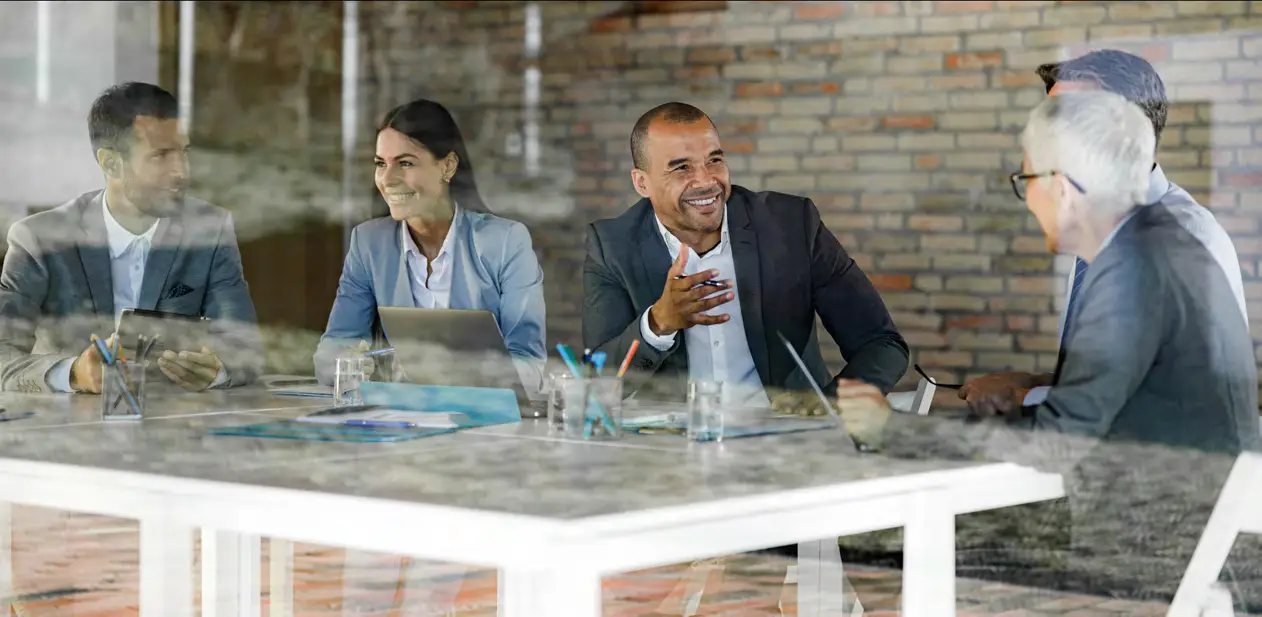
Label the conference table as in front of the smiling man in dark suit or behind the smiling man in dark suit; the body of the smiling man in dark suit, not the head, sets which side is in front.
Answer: in front

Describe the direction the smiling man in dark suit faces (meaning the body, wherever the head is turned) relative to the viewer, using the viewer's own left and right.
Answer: facing the viewer

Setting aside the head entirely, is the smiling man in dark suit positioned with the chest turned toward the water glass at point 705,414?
yes

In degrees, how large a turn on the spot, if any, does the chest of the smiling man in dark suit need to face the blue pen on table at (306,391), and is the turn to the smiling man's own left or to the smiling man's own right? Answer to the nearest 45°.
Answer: approximately 45° to the smiling man's own right

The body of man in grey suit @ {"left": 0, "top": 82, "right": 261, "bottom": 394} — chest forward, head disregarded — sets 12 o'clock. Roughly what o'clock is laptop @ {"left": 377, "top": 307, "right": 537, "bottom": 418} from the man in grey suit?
The laptop is roughly at 11 o'clock from the man in grey suit.

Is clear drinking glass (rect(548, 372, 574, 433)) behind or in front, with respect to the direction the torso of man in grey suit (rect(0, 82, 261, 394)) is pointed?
in front

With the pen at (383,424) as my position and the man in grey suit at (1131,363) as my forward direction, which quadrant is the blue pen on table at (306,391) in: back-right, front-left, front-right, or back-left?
back-left

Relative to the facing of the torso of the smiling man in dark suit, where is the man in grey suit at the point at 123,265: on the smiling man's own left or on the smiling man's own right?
on the smiling man's own right

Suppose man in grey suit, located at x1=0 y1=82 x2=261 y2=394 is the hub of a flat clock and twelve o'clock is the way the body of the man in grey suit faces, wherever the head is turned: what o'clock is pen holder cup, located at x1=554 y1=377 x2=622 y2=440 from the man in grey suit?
The pen holder cup is roughly at 11 o'clock from the man in grey suit.

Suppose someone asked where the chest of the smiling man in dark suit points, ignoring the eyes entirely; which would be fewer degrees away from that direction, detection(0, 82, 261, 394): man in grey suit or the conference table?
the conference table

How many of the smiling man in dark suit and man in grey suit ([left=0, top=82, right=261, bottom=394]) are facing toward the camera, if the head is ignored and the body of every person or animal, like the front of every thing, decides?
2

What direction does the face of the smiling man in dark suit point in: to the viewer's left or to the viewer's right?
to the viewer's right

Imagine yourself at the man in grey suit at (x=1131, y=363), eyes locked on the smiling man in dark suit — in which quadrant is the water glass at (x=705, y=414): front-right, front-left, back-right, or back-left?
front-left
